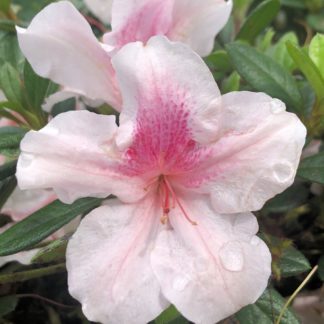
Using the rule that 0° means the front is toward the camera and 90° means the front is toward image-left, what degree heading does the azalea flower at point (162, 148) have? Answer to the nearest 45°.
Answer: approximately 0°

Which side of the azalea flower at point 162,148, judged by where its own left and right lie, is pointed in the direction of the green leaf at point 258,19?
back

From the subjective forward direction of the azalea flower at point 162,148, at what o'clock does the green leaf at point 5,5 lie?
The green leaf is roughly at 5 o'clock from the azalea flower.

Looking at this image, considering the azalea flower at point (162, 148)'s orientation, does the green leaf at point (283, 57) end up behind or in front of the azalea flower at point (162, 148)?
behind
